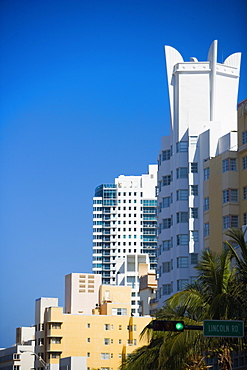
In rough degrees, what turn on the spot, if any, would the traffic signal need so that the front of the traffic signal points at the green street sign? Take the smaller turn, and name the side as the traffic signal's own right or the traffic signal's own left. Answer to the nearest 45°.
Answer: approximately 90° to the traffic signal's own left

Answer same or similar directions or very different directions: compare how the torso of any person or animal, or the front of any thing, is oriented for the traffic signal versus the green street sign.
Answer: same or similar directions

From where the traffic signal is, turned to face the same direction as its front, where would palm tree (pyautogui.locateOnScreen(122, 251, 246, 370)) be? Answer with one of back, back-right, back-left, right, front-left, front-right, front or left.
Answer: back

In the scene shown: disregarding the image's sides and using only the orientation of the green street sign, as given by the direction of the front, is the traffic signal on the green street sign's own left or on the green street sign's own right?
on the green street sign's own right

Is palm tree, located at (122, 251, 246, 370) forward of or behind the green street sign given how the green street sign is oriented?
behind

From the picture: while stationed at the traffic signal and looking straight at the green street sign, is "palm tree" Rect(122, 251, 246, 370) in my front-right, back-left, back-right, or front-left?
front-left

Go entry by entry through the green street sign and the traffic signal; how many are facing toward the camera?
2

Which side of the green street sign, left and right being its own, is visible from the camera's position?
front

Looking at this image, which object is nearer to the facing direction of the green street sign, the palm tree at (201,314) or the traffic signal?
the traffic signal

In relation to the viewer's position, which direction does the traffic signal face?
facing the viewer
